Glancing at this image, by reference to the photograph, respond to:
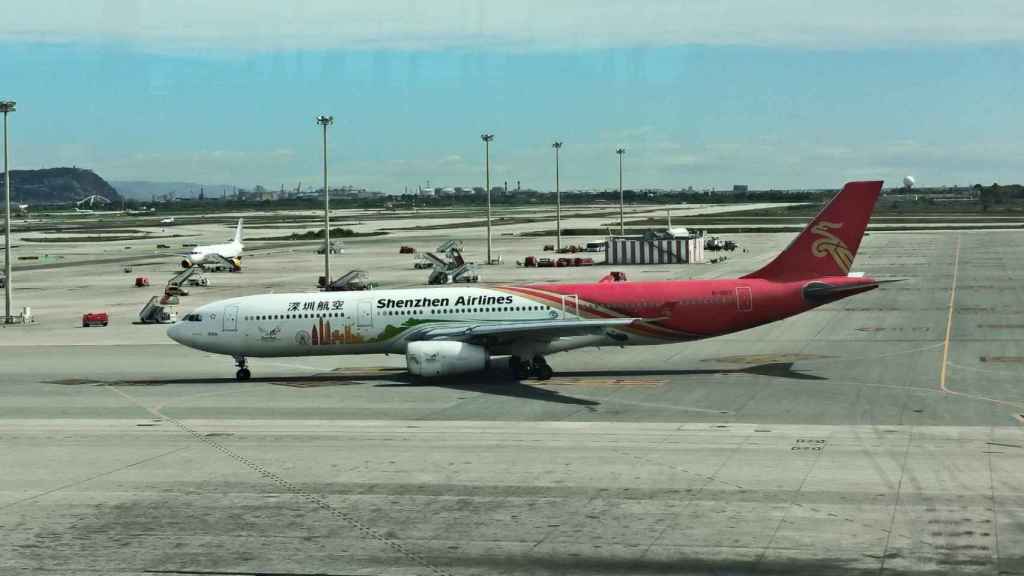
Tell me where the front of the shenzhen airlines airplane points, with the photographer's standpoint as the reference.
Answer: facing to the left of the viewer
